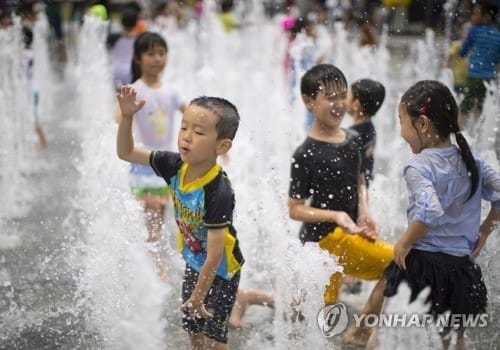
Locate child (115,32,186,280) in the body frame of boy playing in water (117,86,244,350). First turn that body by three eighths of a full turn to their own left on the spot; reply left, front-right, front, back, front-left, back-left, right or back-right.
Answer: left

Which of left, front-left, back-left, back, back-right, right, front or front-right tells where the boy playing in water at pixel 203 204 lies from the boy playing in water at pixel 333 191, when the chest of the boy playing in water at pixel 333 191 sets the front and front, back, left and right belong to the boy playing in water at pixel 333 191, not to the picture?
right

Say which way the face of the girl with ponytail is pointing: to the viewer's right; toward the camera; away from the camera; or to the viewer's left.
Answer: to the viewer's left

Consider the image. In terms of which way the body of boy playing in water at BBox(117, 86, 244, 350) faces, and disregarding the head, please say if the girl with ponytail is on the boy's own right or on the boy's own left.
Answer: on the boy's own left

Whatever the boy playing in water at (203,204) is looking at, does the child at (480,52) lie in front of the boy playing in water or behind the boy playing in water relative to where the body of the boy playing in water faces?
behind

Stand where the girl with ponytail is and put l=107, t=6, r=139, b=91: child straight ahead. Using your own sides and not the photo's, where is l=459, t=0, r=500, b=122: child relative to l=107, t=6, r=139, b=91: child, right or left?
right

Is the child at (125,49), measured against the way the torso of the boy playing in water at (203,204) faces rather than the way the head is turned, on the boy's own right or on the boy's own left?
on the boy's own right

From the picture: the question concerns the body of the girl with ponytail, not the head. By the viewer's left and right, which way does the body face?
facing away from the viewer and to the left of the viewer

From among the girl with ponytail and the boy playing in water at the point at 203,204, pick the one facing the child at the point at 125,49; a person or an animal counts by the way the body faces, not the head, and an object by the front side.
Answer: the girl with ponytail
